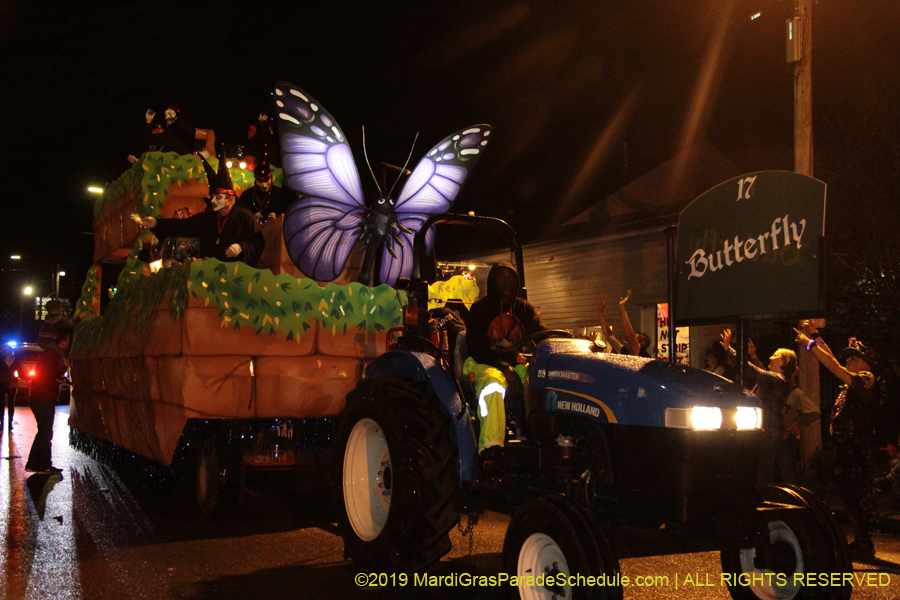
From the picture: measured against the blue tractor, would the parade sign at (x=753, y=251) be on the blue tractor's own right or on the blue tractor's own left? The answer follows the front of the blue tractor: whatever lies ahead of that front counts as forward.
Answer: on the blue tractor's own left

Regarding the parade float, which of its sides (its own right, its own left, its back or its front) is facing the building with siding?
left

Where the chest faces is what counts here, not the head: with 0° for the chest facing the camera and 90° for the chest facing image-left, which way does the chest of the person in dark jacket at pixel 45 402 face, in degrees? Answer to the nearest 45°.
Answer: approximately 270°

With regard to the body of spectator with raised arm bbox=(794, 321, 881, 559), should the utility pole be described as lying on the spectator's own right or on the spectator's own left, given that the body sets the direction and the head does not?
on the spectator's own right

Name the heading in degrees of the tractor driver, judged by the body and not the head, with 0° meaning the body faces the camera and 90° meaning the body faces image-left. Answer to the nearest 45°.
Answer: approximately 315°

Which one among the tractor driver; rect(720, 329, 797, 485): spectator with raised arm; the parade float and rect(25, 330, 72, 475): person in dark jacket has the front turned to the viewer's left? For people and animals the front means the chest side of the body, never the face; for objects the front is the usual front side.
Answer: the spectator with raised arm

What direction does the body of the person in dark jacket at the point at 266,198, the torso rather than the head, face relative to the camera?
toward the camera

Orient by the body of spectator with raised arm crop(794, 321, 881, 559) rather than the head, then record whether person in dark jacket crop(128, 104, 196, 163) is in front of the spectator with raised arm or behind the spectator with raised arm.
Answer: in front

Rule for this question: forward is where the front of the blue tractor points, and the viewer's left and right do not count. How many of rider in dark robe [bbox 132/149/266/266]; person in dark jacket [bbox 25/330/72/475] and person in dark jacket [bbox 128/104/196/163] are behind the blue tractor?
3

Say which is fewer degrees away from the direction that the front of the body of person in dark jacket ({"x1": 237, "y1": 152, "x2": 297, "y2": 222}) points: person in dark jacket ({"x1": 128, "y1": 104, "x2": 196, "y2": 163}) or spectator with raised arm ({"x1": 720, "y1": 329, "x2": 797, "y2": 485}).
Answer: the spectator with raised arm

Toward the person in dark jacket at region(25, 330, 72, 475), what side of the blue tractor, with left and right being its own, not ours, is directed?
back

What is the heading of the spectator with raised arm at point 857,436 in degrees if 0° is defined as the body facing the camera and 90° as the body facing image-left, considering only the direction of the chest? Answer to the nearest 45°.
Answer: approximately 90°

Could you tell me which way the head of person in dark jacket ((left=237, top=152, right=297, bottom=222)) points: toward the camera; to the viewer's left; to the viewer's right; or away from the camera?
toward the camera

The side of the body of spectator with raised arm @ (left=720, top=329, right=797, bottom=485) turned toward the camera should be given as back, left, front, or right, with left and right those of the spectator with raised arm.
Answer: left

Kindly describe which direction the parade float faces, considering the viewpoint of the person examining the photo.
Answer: facing the viewer and to the right of the viewer

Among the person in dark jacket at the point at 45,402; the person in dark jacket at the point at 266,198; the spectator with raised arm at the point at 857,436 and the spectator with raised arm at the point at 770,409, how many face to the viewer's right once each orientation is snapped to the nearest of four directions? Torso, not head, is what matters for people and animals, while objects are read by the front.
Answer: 1

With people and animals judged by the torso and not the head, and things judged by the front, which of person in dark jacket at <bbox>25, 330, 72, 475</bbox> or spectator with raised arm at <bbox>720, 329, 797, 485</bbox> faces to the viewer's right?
the person in dark jacket
